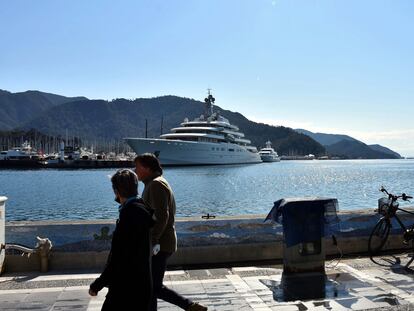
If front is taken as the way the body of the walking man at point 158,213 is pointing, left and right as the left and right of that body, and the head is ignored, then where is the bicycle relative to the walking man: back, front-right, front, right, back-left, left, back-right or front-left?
back-right

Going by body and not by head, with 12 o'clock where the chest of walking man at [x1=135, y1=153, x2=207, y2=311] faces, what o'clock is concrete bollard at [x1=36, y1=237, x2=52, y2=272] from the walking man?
The concrete bollard is roughly at 2 o'clock from the walking man.

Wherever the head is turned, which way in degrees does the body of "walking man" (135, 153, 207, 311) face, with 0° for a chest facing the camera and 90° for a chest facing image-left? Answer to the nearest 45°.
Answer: approximately 90°

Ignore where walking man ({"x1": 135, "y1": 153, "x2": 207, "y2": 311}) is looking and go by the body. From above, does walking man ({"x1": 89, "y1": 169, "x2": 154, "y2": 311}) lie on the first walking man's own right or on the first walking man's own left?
on the first walking man's own left

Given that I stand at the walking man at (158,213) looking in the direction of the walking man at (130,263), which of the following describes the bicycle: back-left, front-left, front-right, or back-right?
back-left

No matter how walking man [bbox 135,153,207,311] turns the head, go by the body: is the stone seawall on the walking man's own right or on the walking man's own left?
on the walking man's own right

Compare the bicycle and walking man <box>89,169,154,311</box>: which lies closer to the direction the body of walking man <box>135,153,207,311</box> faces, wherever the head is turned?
the walking man

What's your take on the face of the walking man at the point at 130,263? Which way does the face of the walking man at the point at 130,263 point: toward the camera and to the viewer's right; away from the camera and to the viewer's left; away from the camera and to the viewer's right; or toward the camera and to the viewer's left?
away from the camera and to the viewer's left
